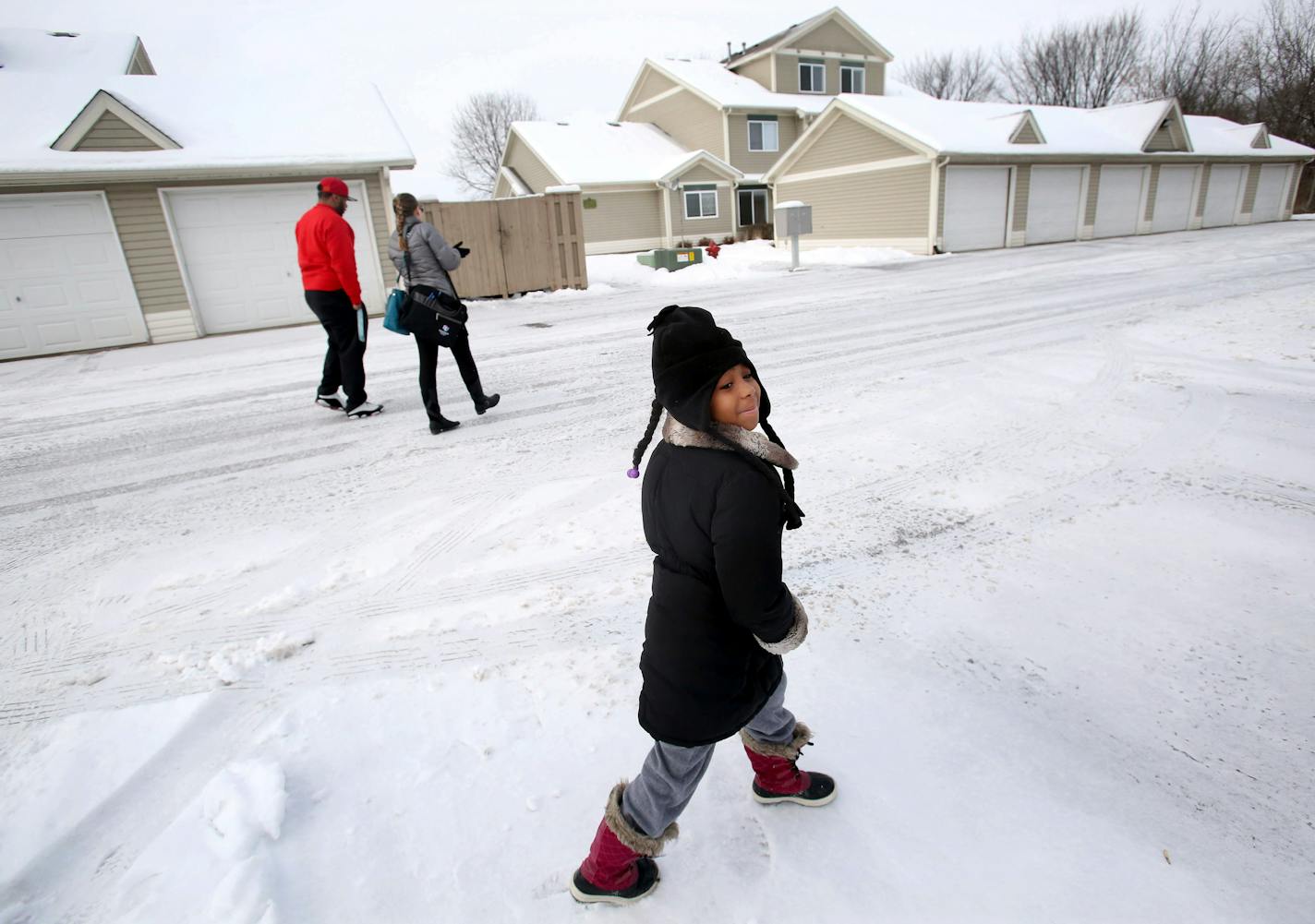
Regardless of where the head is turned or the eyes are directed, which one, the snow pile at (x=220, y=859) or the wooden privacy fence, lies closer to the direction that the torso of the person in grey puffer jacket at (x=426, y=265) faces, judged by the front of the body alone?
the wooden privacy fence

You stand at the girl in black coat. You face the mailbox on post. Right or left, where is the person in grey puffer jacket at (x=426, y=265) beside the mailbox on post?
left

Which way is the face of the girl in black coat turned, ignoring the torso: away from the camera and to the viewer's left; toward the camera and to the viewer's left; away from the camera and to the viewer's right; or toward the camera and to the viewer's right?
toward the camera and to the viewer's right

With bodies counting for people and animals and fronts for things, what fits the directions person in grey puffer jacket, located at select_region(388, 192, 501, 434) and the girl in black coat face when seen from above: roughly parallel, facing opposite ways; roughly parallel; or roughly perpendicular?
roughly parallel

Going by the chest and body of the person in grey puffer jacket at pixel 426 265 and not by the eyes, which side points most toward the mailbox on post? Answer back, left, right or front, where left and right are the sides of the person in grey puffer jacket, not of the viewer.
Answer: front

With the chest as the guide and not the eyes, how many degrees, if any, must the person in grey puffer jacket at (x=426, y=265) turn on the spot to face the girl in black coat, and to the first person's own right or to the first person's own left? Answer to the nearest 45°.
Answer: approximately 135° to the first person's own right

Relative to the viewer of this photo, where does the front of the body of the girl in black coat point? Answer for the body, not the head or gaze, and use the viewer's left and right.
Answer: facing away from the viewer and to the right of the viewer

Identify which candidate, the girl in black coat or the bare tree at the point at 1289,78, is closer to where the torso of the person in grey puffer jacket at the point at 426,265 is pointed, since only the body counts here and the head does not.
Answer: the bare tree

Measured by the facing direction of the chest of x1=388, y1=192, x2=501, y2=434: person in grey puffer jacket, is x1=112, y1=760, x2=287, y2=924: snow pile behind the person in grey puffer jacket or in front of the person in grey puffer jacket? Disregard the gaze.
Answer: behind

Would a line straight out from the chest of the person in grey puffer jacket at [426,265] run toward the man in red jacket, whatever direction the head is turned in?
no
